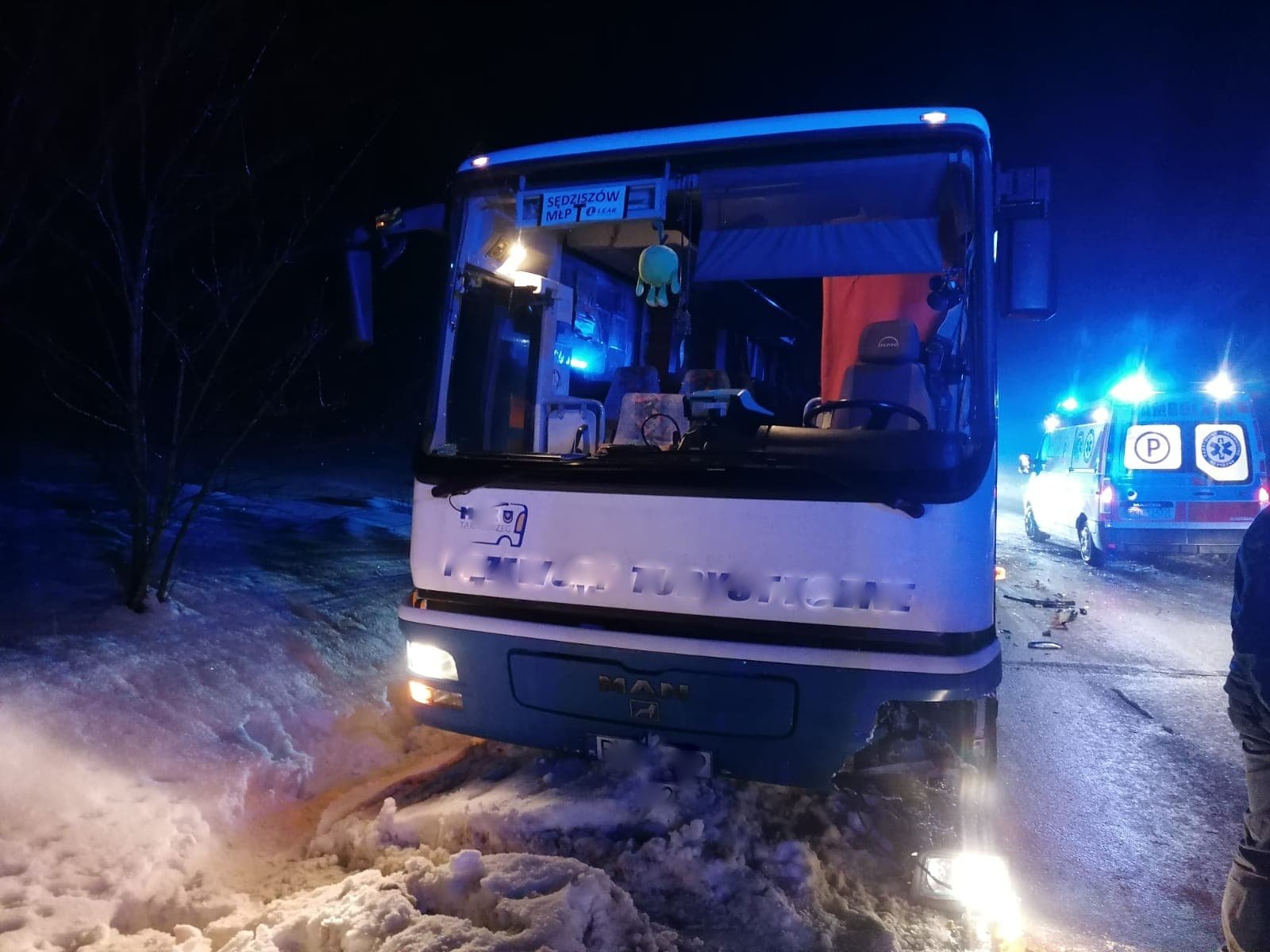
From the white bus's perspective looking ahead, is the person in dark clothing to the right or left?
on its left

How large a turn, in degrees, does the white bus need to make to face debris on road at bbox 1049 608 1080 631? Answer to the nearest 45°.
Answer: approximately 135° to its left

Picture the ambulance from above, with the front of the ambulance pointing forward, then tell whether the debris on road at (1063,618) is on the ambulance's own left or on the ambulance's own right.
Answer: on the ambulance's own left

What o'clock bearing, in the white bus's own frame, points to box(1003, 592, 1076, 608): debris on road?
The debris on road is roughly at 7 o'clock from the white bus.

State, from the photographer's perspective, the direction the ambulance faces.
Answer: facing away from the viewer and to the left of the viewer

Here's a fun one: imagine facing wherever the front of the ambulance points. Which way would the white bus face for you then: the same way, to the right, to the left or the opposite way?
the opposite way

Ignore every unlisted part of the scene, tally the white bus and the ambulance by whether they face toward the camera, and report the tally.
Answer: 1

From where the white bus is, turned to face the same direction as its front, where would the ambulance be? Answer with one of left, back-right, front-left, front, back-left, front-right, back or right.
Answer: back-left

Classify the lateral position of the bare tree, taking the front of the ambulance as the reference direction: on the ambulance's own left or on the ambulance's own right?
on the ambulance's own left

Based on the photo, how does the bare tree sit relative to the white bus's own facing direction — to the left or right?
on its right

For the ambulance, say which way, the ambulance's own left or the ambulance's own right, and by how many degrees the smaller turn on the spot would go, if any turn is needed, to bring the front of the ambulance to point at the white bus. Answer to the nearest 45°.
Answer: approximately 135° to the ambulance's own left

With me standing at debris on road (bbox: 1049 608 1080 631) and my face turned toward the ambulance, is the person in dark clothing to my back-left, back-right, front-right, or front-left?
back-right
